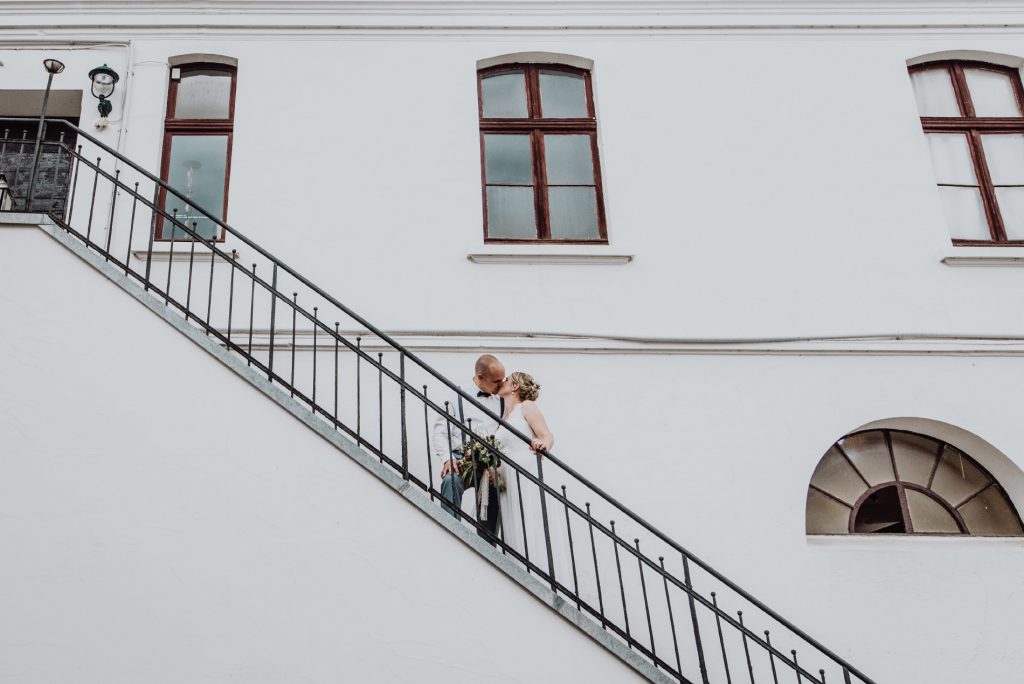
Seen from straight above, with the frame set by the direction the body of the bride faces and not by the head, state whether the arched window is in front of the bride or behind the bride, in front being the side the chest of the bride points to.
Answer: behind

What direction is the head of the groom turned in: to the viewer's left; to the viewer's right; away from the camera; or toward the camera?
to the viewer's right

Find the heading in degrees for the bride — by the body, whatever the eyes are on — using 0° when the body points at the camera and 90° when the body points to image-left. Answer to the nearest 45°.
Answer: approximately 90°

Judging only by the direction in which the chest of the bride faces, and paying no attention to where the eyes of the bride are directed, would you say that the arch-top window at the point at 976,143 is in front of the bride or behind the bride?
behind

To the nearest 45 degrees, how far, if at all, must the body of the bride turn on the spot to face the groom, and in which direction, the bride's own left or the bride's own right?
0° — they already face them

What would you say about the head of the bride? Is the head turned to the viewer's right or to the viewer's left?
to the viewer's left
